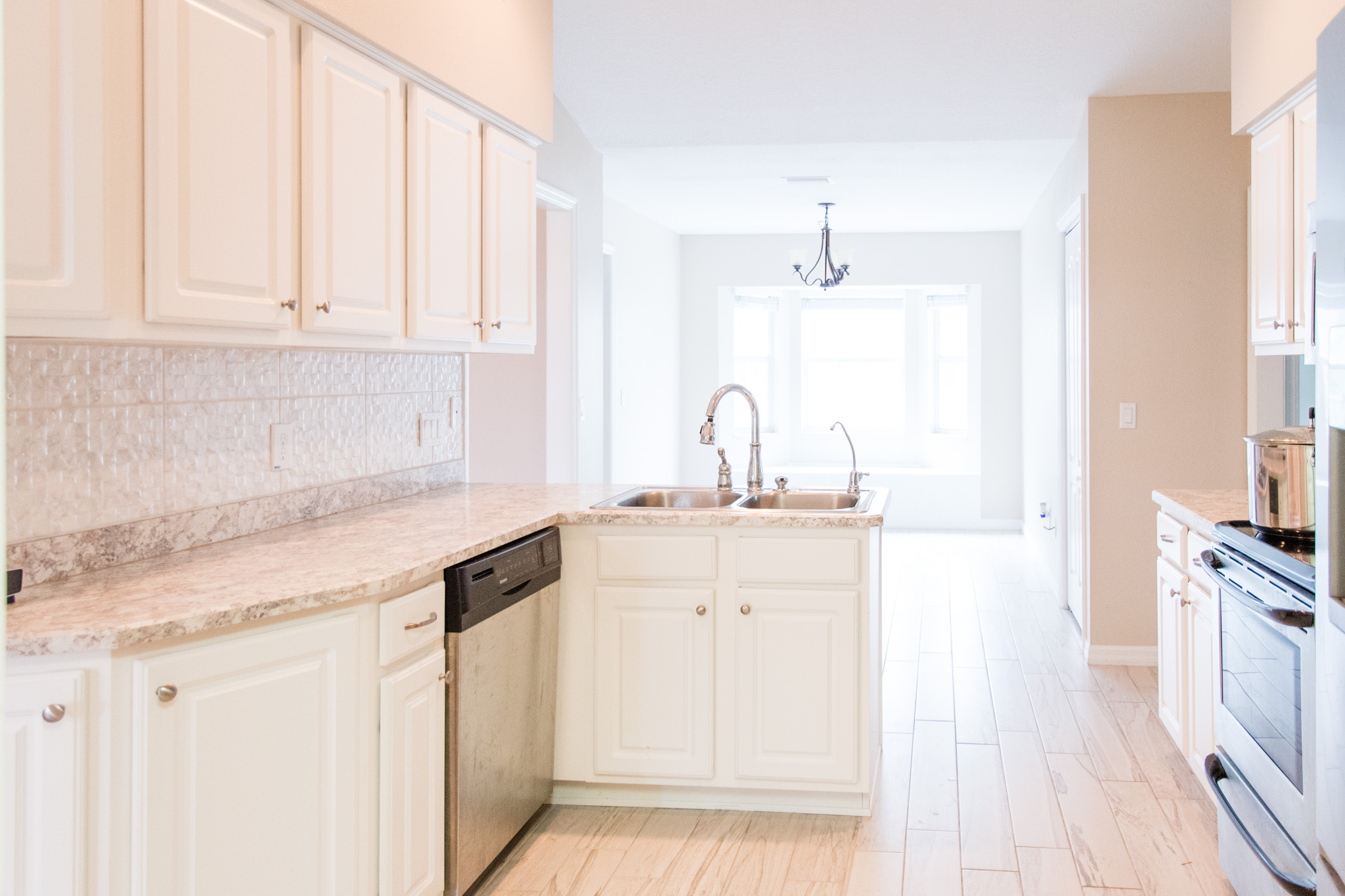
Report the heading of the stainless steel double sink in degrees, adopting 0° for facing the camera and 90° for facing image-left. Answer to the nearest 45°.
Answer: approximately 0°

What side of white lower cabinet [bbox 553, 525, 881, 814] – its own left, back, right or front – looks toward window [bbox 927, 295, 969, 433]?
back

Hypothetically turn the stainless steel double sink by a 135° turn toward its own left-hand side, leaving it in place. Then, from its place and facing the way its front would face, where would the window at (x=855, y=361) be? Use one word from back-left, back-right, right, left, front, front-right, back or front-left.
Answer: front-left

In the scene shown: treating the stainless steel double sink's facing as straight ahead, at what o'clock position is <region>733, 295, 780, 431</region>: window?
The window is roughly at 6 o'clock from the stainless steel double sink.

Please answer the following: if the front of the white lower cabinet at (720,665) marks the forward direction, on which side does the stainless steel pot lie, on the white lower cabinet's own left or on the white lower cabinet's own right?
on the white lower cabinet's own left

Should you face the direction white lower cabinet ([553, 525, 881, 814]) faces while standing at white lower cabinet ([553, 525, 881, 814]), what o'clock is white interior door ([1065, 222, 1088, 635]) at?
The white interior door is roughly at 7 o'clock from the white lower cabinet.

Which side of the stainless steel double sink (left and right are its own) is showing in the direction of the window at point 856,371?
back

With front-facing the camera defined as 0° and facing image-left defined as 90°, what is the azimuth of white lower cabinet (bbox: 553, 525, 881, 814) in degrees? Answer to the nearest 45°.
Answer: approximately 0°
